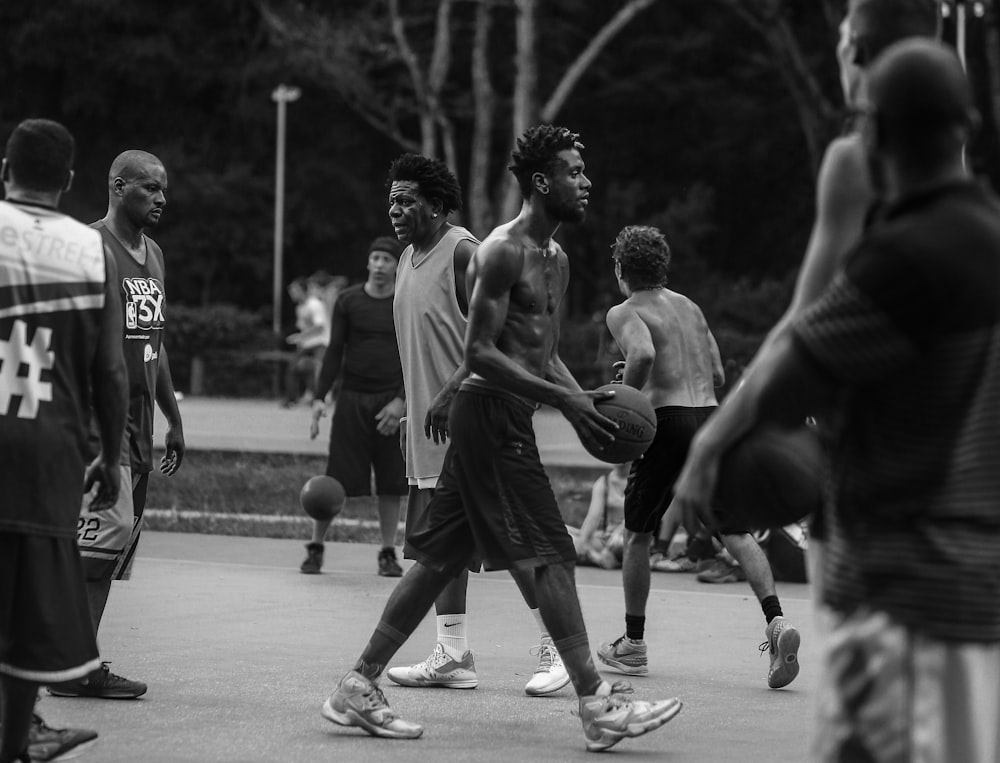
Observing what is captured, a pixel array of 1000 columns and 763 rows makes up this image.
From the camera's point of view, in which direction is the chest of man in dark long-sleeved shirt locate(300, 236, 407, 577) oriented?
toward the camera

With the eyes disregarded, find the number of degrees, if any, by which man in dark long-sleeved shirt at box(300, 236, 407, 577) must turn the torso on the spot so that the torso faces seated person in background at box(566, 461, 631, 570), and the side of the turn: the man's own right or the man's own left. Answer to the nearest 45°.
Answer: approximately 90° to the man's own left

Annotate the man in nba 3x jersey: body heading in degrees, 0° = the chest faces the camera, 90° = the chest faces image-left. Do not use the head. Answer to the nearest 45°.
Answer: approximately 315°

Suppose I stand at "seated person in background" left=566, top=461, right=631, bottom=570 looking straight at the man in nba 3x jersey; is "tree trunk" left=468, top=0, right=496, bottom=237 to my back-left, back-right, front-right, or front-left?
back-right

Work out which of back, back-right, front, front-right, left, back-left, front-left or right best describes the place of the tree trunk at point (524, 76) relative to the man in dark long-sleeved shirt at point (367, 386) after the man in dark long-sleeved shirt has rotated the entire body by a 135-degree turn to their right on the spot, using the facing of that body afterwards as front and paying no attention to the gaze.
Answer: front-right

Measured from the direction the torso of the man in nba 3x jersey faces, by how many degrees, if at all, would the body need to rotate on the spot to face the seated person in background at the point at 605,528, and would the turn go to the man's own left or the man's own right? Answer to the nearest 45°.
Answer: approximately 90° to the man's own left

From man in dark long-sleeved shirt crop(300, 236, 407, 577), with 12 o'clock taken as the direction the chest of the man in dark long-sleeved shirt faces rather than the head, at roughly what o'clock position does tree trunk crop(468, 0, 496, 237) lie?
The tree trunk is roughly at 6 o'clock from the man in dark long-sleeved shirt.

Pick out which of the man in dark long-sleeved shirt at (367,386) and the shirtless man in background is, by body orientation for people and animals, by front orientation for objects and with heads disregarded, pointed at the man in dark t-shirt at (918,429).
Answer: the man in dark long-sleeved shirt at (367,386)

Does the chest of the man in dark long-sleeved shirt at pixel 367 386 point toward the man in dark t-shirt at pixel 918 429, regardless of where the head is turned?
yes

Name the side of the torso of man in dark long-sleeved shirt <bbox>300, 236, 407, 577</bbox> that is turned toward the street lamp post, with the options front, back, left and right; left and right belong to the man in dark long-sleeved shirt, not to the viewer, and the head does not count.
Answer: back

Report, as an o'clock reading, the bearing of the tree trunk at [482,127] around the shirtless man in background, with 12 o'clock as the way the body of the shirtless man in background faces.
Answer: The tree trunk is roughly at 1 o'clock from the shirtless man in background.

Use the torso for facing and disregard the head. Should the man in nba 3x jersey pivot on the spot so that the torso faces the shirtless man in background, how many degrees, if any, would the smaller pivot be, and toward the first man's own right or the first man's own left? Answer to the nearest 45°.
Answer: approximately 45° to the first man's own left

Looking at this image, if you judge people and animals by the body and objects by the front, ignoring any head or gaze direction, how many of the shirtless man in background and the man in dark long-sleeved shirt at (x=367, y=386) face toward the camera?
1
